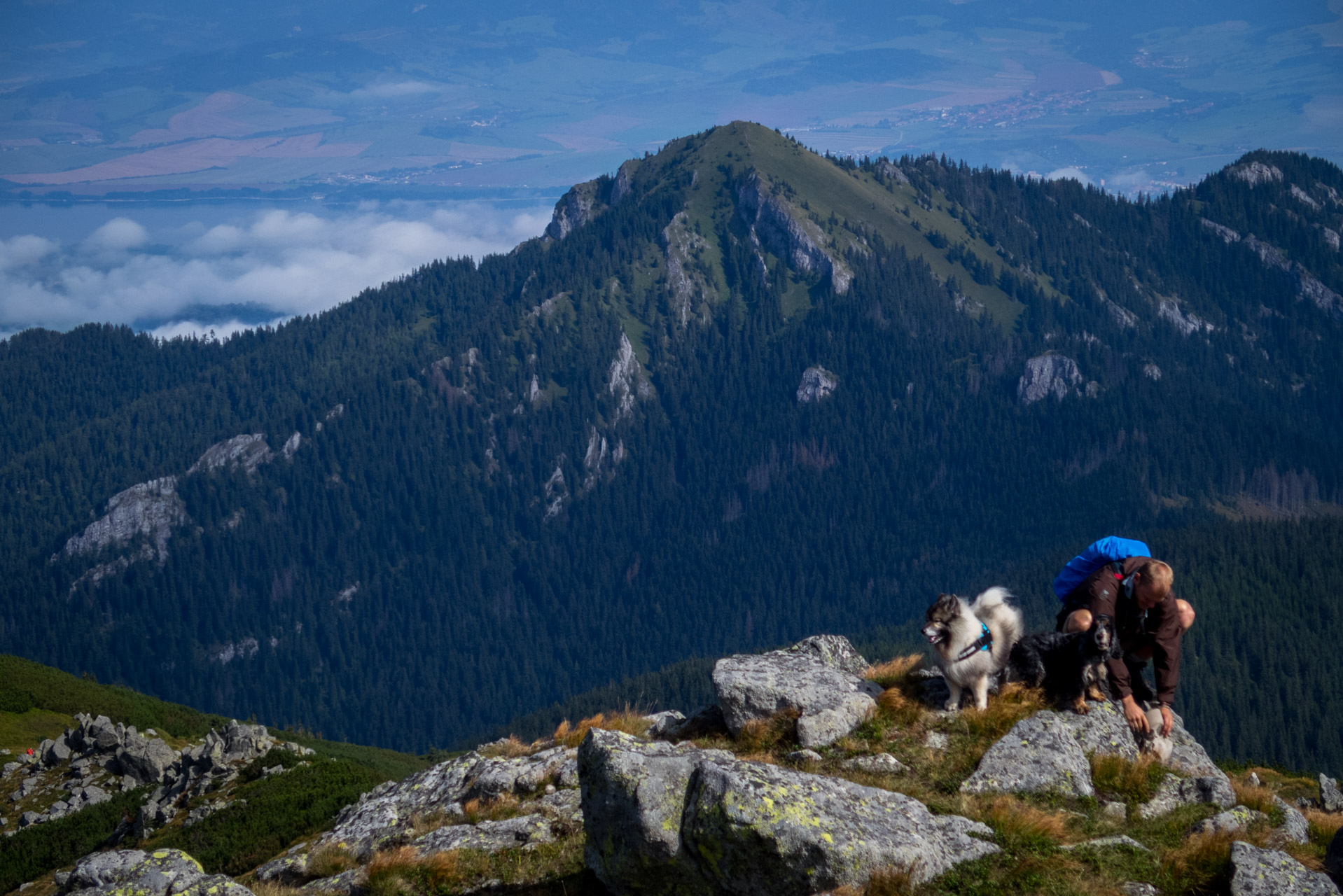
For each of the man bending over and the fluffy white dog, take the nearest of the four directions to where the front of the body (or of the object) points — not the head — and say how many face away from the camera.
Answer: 0

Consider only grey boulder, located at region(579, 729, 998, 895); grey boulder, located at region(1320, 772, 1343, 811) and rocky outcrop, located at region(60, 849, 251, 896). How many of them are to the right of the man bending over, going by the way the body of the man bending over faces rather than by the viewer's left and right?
2

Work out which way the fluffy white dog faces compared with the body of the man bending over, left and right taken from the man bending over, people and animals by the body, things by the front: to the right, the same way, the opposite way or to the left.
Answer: to the right

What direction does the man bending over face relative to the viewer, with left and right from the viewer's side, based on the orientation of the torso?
facing the viewer and to the right of the viewer

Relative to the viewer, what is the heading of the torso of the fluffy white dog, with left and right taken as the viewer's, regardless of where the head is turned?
facing the viewer and to the left of the viewer

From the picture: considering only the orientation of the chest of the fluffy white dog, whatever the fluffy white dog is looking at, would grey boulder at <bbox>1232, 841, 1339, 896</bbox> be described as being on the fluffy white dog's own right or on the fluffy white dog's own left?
on the fluffy white dog's own left
